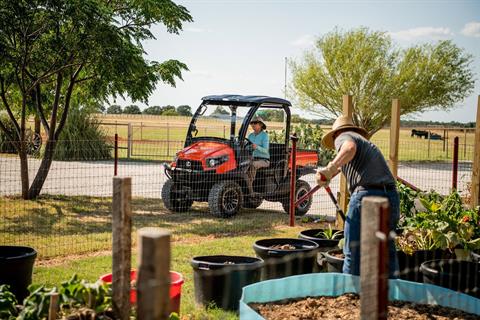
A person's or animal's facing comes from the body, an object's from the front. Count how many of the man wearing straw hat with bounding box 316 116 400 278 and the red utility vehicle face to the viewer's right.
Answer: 0

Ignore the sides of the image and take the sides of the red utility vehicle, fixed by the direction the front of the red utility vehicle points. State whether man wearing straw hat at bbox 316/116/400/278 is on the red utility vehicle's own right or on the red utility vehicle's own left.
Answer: on the red utility vehicle's own left

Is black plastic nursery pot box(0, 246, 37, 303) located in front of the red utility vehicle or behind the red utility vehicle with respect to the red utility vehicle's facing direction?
in front

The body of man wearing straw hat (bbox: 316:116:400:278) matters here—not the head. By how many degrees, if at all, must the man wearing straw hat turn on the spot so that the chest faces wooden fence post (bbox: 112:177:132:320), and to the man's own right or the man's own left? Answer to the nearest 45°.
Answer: approximately 45° to the man's own left

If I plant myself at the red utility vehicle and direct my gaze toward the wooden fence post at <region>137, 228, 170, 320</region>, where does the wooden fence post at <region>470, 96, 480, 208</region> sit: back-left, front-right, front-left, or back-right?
front-left

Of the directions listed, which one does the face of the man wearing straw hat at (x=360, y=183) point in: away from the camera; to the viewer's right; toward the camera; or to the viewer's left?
to the viewer's left

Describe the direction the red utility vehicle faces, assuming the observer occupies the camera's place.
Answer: facing the viewer and to the left of the viewer

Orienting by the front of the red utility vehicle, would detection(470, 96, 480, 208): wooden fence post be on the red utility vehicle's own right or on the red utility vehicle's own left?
on the red utility vehicle's own left

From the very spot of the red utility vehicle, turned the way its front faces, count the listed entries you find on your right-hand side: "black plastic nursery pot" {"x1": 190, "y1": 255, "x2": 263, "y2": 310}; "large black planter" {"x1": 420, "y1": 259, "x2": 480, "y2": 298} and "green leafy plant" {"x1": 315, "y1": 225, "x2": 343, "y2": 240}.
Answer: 0

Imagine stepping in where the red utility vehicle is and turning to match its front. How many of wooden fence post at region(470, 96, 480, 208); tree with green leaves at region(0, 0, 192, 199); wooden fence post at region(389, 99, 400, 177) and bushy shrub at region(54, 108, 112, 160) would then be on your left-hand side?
2

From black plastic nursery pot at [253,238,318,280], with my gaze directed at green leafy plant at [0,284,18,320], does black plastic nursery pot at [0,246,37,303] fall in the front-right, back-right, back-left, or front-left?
front-right

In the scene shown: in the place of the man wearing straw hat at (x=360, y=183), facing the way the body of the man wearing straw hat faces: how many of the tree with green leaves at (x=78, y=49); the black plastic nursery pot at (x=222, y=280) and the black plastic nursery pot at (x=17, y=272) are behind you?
0

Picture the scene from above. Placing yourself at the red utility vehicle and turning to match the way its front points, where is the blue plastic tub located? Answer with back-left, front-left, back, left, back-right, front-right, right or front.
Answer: front-left

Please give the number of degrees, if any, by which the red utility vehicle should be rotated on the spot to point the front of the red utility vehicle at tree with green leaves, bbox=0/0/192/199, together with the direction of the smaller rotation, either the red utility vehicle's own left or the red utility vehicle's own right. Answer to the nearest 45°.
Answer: approximately 90° to the red utility vehicle's own right

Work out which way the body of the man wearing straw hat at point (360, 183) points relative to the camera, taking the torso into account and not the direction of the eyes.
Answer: to the viewer's left

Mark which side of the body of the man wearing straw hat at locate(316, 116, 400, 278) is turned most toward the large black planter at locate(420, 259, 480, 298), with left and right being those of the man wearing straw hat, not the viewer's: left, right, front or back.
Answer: back

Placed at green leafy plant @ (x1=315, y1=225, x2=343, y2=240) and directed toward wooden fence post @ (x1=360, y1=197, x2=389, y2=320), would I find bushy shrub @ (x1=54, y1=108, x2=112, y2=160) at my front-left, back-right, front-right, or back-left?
back-right

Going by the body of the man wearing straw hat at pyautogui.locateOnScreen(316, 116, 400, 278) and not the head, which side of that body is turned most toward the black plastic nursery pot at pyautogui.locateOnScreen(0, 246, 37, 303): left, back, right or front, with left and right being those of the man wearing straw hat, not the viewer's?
front

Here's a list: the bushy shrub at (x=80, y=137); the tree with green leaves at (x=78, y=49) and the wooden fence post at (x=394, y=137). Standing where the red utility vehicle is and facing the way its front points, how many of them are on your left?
1
